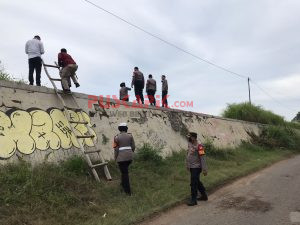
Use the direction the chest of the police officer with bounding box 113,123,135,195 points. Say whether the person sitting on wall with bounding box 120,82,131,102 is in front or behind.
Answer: in front

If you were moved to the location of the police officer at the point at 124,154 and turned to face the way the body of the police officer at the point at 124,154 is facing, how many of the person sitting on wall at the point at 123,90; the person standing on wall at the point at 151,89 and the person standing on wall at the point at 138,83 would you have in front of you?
3

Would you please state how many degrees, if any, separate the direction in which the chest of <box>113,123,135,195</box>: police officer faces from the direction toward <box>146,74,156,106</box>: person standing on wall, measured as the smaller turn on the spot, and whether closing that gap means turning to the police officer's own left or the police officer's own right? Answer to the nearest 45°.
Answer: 0° — they already face them

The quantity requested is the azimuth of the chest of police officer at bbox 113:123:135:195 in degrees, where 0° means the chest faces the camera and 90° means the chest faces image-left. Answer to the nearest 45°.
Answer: approximately 180°

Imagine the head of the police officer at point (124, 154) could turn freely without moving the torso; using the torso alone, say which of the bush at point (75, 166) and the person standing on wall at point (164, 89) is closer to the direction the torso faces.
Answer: the person standing on wall

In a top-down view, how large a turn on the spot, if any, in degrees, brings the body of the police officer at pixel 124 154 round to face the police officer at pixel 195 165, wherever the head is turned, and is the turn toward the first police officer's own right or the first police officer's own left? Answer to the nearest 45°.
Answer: approximately 90° to the first police officer's own right
